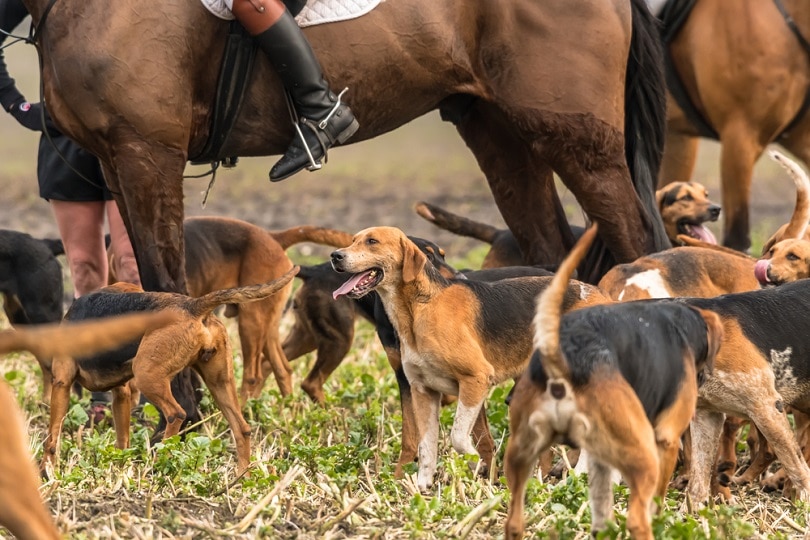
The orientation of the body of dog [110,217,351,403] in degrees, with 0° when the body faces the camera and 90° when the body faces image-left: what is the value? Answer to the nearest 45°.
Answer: approximately 90°

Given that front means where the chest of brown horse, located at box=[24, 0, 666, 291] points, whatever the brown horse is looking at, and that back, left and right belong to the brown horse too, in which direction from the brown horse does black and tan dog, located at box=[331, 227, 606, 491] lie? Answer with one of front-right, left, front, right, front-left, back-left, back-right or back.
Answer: left

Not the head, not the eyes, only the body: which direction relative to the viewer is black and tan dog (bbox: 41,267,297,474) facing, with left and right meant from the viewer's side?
facing away from the viewer and to the left of the viewer

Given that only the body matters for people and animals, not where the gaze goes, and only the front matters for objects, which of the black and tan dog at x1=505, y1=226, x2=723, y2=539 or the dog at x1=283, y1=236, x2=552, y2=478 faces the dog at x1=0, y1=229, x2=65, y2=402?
the dog at x1=283, y1=236, x2=552, y2=478

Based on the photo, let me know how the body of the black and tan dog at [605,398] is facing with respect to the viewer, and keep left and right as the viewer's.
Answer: facing away from the viewer and to the right of the viewer

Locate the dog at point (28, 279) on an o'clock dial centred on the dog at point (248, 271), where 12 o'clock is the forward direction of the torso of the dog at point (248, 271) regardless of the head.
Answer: the dog at point (28, 279) is roughly at 12 o'clock from the dog at point (248, 271).

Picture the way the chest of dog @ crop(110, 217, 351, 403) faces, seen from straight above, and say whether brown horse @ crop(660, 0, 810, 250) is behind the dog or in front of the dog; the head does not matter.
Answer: behind

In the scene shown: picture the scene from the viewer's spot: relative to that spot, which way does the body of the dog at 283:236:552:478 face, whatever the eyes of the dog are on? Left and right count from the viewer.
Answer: facing to the left of the viewer

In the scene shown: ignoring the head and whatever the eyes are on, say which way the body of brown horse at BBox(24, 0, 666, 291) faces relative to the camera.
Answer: to the viewer's left

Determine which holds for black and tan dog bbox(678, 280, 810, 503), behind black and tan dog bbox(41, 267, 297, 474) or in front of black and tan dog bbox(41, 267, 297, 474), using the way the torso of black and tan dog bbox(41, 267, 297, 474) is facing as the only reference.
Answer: behind
